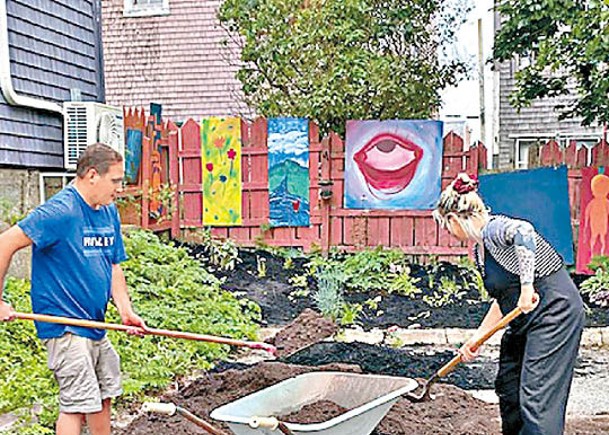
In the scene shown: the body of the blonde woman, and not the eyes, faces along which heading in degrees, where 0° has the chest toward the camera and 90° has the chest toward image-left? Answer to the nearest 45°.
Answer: approximately 90°

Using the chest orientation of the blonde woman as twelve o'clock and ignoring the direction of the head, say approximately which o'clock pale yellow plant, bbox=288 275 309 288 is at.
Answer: The pale yellow plant is roughly at 2 o'clock from the blonde woman.

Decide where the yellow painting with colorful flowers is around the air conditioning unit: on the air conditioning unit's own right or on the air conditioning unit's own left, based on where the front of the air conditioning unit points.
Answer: on the air conditioning unit's own left

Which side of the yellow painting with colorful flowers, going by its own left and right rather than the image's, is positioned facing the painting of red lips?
left

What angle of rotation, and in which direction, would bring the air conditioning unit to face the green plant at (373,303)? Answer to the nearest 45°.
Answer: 0° — it already faces it

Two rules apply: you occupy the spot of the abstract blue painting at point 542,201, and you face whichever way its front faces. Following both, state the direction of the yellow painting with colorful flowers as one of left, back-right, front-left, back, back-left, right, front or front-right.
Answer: right

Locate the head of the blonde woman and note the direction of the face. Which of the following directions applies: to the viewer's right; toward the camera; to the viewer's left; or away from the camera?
to the viewer's left
